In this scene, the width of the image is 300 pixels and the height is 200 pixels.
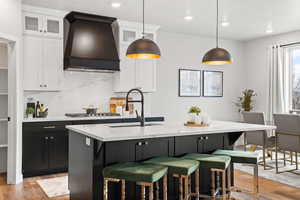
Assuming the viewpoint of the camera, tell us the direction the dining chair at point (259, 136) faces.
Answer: facing away from the viewer and to the right of the viewer

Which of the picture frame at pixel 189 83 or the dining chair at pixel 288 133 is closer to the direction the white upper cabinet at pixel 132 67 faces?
the dining chair

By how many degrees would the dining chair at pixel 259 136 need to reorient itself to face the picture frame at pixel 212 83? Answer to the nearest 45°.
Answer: approximately 90° to its left

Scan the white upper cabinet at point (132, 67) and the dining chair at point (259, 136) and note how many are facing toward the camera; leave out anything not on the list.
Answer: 1

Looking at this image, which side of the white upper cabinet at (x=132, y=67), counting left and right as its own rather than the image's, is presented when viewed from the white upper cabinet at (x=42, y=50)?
right

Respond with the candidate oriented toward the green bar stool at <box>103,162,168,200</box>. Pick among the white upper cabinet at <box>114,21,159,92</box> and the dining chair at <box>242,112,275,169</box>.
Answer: the white upper cabinet

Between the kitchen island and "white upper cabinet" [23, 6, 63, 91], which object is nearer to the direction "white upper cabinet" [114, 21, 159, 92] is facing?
the kitchen island

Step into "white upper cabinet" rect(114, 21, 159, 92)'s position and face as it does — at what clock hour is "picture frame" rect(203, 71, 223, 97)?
The picture frame is roughly at 8 o'clock from the white upper cabinet.

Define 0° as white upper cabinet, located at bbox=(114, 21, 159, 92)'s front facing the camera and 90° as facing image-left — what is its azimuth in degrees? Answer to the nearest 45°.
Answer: approximately 0°
